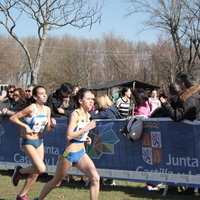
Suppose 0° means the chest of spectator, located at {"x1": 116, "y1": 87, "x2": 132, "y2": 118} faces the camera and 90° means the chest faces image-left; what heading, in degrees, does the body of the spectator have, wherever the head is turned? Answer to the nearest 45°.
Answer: approximately 315°

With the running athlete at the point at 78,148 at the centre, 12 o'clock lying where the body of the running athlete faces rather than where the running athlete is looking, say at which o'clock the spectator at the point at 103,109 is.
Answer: The spectator is roughly at 8 o'clock from the running athlete.

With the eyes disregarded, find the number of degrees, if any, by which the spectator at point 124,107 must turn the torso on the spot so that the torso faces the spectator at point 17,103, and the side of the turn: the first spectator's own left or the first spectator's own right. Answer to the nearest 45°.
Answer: approximately 135° to the first spectator's own right

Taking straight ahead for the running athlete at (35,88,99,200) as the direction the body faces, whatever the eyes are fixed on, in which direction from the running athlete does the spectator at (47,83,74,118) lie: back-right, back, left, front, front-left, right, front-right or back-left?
back-left

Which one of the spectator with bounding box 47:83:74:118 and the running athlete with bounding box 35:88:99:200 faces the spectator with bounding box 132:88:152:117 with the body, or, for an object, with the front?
the spectator with bounding box 47:83:74:118
